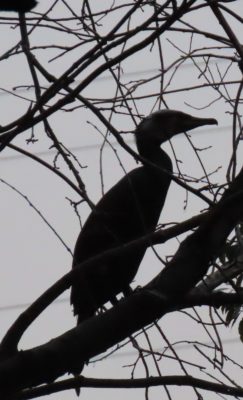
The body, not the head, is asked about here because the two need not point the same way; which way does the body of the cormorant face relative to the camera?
to the viewer's right
